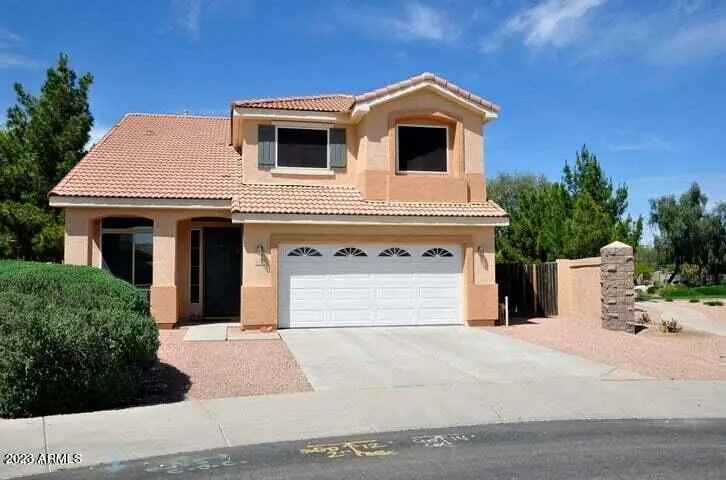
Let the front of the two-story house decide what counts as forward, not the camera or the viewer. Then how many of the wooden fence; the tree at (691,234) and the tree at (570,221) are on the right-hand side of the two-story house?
0

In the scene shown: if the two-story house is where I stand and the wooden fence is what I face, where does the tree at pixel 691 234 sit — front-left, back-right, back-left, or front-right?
front-left

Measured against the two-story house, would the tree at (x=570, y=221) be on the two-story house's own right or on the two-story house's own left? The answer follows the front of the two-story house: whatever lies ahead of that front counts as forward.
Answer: on the two-story house's own left

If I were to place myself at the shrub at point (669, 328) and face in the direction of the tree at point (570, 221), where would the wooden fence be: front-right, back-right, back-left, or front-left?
front-left

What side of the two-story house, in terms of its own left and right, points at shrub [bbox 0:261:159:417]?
front

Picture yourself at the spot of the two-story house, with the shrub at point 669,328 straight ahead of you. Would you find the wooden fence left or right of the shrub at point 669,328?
left

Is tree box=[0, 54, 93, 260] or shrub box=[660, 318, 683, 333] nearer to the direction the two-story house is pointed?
the shrub

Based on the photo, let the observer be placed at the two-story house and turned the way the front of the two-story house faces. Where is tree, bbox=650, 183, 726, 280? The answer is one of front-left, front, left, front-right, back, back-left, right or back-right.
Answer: back-left

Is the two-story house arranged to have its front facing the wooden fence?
no

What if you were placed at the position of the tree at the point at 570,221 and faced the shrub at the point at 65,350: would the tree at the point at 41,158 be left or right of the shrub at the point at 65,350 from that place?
right

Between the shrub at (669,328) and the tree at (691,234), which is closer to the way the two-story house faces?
the shrub

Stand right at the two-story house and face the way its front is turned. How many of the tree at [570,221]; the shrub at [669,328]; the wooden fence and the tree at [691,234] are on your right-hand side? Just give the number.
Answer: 0

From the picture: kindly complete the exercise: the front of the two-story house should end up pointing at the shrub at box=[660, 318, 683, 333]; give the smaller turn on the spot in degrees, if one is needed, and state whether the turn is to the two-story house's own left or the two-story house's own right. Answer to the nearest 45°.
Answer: approximately 90° to the two-story house's own left

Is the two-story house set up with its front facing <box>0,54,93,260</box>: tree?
no

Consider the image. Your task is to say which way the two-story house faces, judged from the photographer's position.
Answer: facing the viewer
